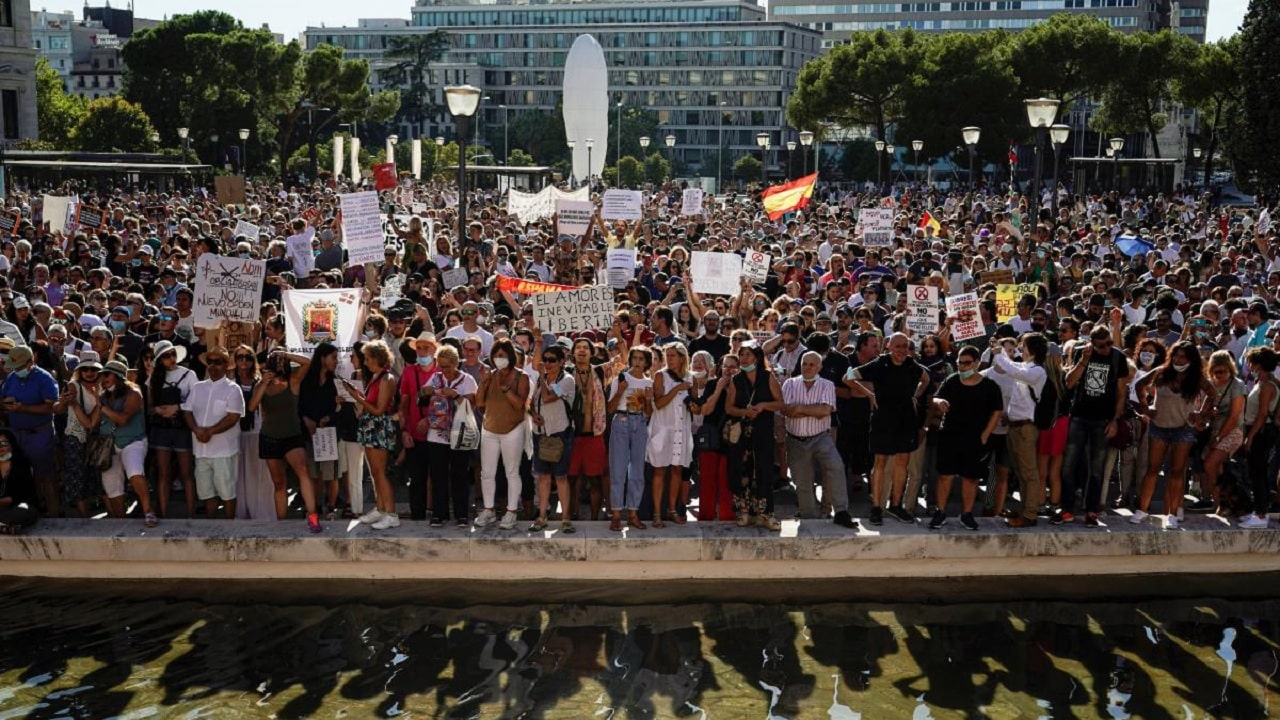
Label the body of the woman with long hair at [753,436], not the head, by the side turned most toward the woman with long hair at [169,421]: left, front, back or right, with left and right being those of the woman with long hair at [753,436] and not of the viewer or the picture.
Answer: right

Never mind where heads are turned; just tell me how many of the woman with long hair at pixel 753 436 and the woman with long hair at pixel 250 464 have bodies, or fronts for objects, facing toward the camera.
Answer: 2

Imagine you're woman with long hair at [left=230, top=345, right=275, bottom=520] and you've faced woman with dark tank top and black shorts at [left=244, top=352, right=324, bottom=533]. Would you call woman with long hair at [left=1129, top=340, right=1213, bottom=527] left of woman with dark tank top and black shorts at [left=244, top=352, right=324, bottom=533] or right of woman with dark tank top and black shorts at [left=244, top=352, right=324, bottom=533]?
left

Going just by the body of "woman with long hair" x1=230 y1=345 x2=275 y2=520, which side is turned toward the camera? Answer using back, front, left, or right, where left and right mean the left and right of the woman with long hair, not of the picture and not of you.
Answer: front

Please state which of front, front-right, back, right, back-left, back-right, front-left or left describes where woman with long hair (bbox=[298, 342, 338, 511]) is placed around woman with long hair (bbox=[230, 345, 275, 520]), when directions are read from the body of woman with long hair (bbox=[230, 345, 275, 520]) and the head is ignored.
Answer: front-left

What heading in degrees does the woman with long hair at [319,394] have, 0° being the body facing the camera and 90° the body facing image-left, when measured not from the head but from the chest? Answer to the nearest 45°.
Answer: approximately 315°

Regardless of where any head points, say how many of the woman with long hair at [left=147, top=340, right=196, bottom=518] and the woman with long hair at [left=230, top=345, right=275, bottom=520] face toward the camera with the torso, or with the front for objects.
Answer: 2

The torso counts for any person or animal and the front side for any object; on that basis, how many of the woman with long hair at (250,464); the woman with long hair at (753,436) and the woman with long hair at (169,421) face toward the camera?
3

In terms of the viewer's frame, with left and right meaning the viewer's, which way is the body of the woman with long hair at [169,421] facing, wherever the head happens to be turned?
facing the viewer

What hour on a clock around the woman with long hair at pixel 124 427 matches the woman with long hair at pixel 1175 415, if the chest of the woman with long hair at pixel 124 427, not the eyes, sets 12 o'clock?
the woman with long hair at pixel 1175 415 is roughly at 8 o'clock from the woman with long hair at pixel 124 427.
